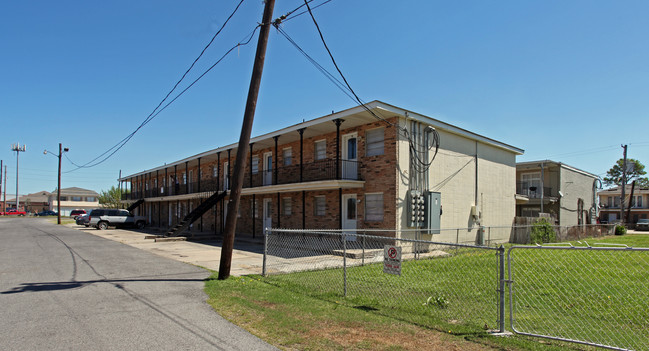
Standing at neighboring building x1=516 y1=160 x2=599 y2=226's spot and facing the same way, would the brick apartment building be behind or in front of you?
in front

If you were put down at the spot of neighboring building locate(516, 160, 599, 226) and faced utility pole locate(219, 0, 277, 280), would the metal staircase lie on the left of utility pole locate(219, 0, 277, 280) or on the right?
right

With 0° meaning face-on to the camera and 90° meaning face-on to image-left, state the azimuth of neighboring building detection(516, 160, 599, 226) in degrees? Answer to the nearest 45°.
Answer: approximately 45°

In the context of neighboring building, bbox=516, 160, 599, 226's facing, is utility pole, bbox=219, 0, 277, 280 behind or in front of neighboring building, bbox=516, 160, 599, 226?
in front

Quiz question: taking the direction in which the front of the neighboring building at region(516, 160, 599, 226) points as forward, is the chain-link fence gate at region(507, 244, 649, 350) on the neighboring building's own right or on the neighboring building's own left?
on the neighboring building's own left
